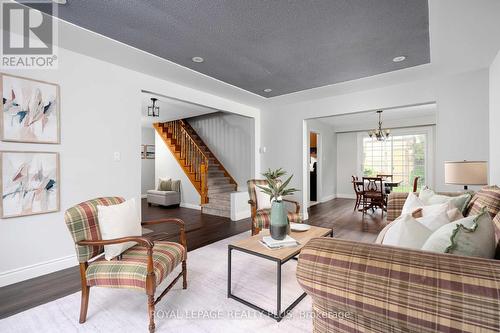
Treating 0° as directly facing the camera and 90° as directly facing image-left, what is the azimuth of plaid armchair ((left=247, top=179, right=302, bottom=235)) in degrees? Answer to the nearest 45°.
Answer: approximately 315°

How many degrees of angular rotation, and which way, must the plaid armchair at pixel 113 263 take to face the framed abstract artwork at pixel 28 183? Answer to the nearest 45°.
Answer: approximately 180°

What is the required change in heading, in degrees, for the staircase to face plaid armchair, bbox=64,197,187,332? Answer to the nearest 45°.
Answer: approximately 45° to its right

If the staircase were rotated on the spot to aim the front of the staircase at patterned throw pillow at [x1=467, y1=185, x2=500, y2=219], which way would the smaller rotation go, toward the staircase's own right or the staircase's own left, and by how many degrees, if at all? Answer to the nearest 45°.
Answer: approximately 45° to the staircase's own right

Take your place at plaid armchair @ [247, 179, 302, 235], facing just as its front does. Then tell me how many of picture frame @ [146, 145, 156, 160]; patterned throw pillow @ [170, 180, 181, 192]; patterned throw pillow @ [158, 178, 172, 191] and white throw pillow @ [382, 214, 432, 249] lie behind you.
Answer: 3

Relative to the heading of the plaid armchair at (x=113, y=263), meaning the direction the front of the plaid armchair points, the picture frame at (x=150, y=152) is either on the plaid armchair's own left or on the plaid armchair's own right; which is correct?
on the plaid armchair's own left

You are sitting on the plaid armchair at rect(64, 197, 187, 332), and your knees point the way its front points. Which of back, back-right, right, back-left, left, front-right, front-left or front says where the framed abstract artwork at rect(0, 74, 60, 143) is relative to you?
back

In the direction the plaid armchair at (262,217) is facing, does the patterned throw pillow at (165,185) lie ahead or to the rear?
to the rear
